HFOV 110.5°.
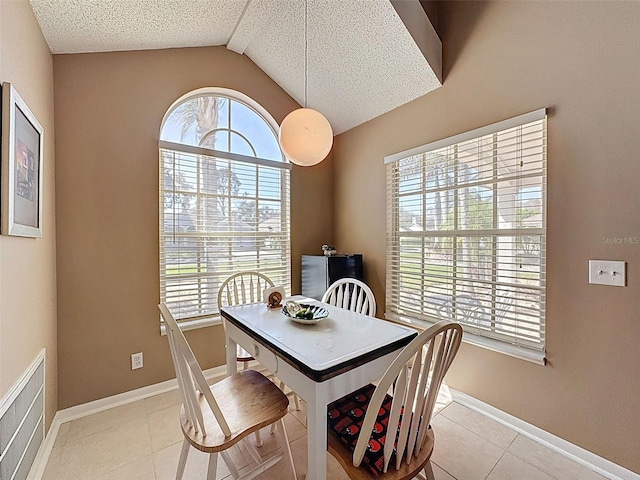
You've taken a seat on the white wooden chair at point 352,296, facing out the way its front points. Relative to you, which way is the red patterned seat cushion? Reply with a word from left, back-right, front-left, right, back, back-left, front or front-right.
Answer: front-left

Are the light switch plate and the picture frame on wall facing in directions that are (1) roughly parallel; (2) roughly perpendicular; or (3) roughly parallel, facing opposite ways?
roughly parallel, facing opposite ways

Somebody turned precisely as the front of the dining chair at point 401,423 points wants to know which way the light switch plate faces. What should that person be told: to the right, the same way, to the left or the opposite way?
to the left

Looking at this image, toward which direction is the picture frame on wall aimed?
to the viewer's right

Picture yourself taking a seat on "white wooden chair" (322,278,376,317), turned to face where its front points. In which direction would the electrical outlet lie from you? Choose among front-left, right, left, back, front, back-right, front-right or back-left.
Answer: front-right

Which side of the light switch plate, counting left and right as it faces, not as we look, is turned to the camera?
front

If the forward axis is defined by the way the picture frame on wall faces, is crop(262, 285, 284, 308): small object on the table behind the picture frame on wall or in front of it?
in front

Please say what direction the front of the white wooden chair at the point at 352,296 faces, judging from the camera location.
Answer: facing the viewer and to the left of the viewer

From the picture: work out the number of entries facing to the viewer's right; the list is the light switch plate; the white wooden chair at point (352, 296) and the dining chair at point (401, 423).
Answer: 0

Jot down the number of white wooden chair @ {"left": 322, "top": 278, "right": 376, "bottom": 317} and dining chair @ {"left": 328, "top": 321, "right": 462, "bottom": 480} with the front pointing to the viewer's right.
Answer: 0

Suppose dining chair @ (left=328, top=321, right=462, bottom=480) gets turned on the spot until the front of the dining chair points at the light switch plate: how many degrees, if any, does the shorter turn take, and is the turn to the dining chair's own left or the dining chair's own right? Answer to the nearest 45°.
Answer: approximately 90° to the dining chair's own right

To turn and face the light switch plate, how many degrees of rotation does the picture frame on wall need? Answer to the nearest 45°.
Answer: approximately 45° to its right
